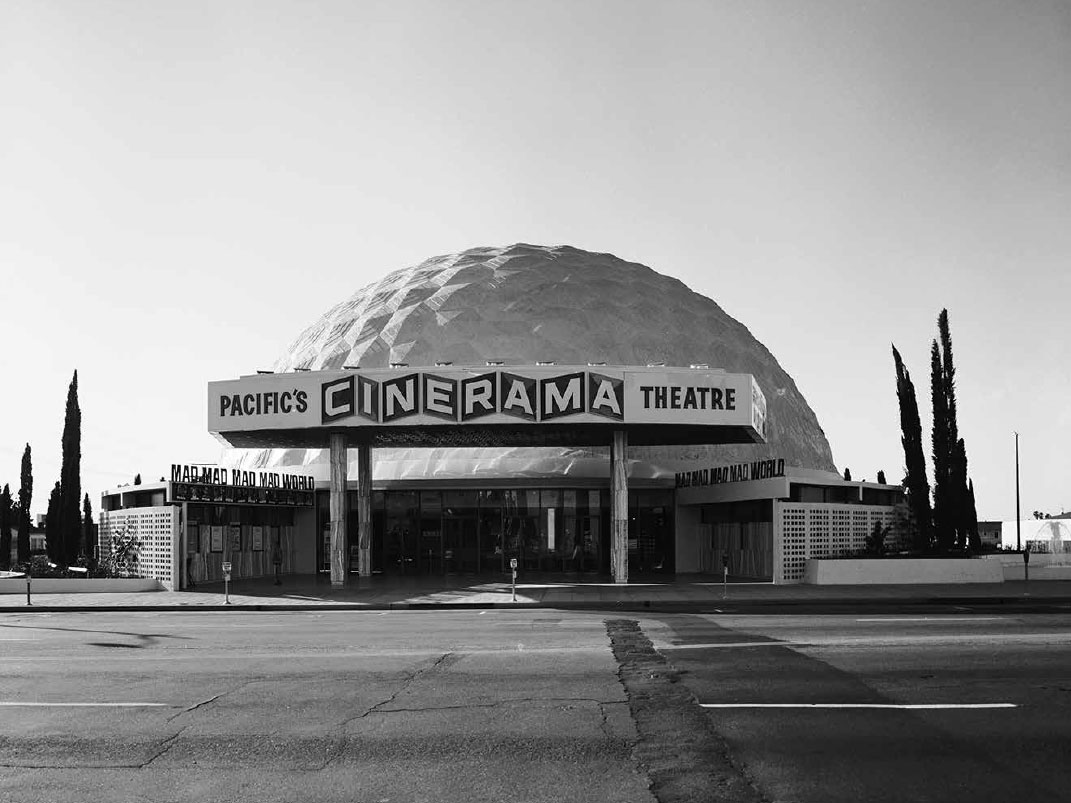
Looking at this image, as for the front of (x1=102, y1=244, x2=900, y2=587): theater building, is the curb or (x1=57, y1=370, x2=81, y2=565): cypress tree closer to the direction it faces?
the curb

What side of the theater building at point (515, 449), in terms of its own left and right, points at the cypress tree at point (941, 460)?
left

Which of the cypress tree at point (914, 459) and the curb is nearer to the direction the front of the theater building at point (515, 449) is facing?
the curb

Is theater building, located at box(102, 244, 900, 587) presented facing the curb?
yes

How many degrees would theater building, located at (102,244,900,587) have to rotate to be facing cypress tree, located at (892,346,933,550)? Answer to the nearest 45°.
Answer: approximately 90° to its left

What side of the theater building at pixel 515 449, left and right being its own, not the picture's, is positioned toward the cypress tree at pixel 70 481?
right

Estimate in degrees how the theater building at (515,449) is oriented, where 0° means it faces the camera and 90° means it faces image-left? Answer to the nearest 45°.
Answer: approximately 0°

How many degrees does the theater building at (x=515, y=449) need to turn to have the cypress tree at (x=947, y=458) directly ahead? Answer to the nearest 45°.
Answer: approximately 90° to its left
